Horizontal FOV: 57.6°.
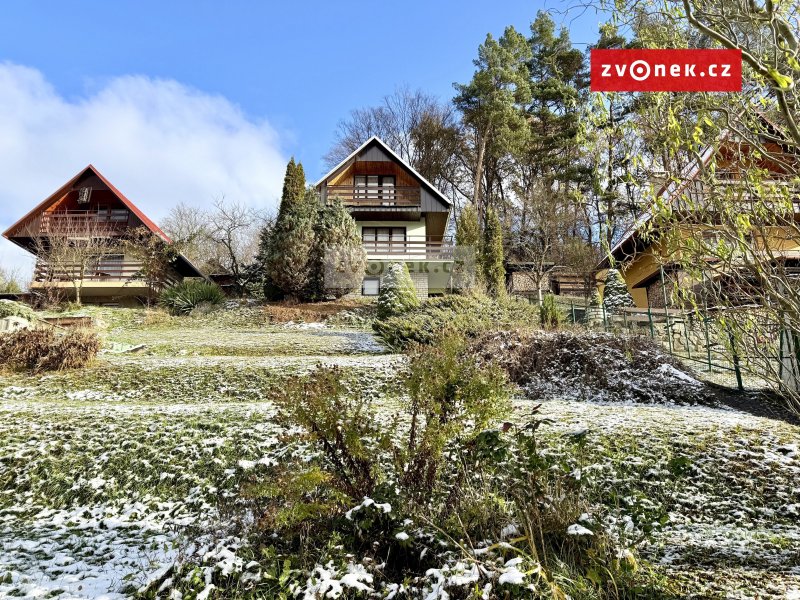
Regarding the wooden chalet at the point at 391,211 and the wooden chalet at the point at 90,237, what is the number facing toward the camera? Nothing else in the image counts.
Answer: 2

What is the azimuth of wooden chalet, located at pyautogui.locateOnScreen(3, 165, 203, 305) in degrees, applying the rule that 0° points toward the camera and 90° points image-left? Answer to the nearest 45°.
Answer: approximately 0°

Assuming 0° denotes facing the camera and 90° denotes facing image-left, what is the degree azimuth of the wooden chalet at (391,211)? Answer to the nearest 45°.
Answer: approximately 0°

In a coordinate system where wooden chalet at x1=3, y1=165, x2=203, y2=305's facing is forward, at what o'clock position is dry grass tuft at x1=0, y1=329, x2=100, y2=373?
The dry grass tuft is roughly at 12 o'clock from the wooden chalet.

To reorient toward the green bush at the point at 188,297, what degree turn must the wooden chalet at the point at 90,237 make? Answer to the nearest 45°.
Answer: approximately 45° to its left

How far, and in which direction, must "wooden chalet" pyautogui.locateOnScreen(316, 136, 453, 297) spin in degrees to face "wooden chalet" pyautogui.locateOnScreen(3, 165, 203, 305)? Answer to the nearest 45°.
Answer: approximately 90° to its right

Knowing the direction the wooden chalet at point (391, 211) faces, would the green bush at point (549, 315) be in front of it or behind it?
in front

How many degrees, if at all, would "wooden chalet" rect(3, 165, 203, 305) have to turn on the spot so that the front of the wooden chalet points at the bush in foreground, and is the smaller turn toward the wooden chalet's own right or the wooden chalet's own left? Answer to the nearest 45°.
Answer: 0° — it already faces it
